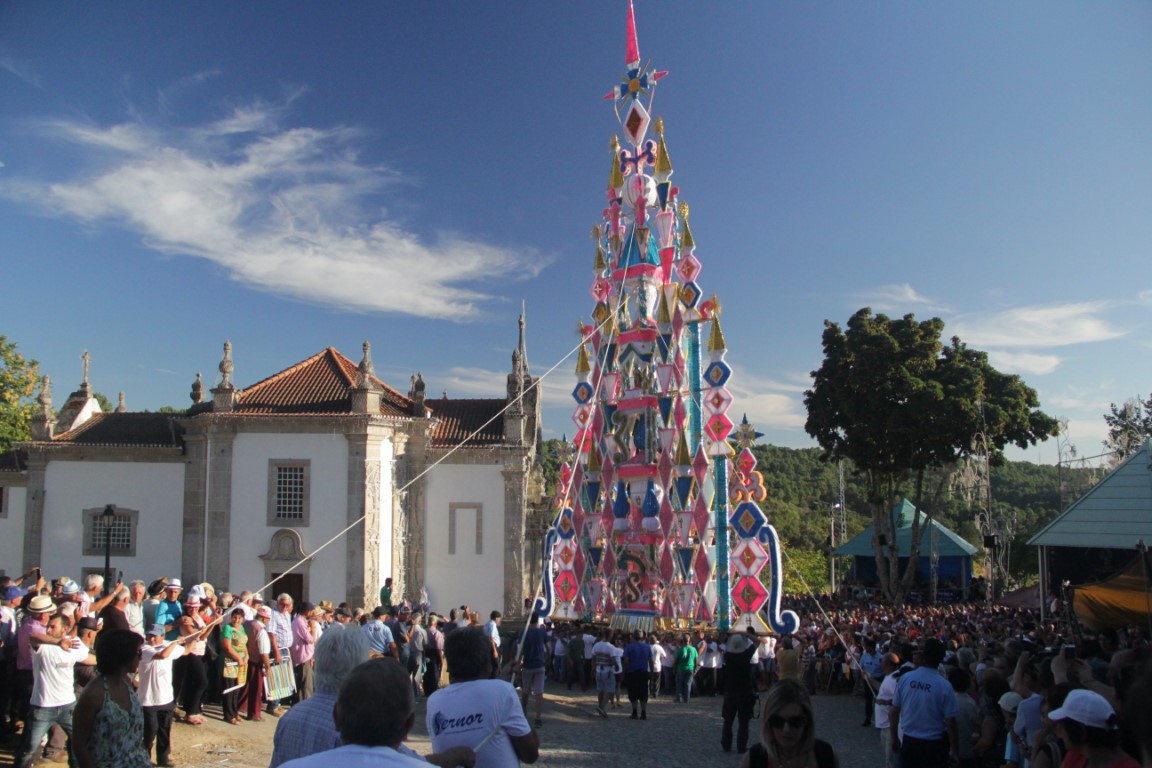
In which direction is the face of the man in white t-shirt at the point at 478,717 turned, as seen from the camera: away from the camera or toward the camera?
away from the camera

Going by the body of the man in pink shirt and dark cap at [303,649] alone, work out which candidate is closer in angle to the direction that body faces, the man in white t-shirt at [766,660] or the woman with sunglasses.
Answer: the man in white t-shirt

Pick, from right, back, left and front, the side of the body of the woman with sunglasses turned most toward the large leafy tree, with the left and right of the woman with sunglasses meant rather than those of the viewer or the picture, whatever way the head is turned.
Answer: back

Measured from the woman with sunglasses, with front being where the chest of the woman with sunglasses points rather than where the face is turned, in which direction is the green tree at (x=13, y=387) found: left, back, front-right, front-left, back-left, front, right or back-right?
back-right

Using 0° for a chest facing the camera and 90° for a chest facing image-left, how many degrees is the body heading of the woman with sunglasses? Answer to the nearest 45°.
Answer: approximately 0°

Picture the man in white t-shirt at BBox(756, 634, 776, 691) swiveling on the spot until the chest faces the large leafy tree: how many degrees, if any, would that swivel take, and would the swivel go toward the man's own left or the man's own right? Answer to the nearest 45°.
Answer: approximately 180°

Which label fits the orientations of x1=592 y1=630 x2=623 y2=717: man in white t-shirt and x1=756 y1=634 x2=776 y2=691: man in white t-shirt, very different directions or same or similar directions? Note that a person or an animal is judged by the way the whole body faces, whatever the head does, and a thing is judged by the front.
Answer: very different directions

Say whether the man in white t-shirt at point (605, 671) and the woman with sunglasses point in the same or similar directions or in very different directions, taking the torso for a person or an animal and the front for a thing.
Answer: very different directions

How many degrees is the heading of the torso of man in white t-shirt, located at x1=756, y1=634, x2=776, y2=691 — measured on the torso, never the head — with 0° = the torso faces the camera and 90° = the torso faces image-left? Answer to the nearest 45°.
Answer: approximately 0°

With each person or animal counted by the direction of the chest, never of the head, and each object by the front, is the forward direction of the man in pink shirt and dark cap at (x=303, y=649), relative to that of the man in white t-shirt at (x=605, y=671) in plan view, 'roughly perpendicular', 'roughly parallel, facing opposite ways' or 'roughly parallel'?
roughly perpendicular

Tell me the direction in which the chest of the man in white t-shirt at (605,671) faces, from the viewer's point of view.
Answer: away from the camera
